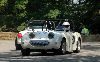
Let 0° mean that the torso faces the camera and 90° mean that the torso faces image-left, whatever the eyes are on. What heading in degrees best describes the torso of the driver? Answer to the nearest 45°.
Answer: approximately 45°

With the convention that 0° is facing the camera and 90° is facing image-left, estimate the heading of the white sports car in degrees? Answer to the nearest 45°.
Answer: approximately 45°
